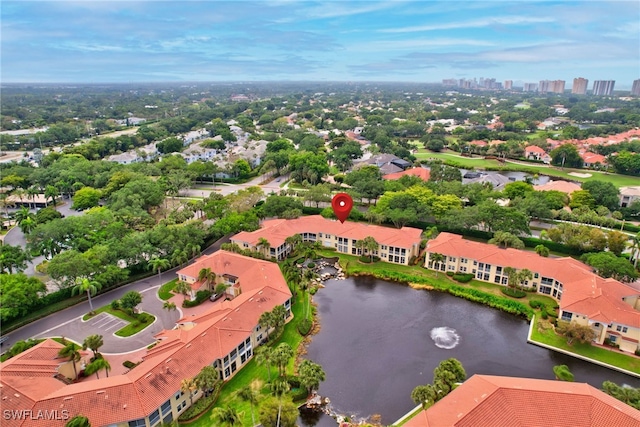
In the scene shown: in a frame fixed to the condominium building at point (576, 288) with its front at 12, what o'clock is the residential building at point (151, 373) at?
The residential building is roughly at 12 o'clock from the condominium building.

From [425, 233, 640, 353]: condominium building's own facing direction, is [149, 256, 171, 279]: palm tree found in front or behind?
in front

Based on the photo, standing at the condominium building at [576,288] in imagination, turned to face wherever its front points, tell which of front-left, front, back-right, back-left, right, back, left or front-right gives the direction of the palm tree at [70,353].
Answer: front

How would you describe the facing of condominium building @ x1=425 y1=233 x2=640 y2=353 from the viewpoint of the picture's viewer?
facing the viewer and to the left of the viewer

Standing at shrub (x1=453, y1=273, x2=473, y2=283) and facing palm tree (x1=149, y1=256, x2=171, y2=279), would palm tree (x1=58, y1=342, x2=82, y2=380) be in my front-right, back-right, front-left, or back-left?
front-left

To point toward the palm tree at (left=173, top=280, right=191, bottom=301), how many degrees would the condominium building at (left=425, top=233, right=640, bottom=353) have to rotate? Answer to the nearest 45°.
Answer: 0° — it already faces it

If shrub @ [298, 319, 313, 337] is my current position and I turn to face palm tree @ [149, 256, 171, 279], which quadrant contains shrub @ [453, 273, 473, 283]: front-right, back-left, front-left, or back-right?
back-right

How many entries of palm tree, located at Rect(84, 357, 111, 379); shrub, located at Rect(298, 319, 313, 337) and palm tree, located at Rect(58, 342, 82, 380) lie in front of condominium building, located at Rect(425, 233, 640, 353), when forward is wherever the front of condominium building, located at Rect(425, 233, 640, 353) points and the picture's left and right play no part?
3

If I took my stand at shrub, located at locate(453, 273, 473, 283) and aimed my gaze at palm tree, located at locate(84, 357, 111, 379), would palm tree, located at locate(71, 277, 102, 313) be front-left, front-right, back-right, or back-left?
front-right

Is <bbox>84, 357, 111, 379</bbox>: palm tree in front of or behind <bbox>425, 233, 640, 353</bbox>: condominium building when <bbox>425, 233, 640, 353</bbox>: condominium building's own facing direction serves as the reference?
in front

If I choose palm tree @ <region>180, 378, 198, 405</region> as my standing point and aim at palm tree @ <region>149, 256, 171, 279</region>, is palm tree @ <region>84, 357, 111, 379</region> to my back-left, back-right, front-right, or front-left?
front-left

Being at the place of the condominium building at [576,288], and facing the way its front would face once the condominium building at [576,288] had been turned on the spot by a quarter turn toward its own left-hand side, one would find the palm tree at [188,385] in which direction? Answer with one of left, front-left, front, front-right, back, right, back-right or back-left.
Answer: right

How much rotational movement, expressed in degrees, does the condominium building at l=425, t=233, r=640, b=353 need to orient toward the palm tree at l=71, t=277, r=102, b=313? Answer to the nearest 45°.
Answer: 0° — it already faces it

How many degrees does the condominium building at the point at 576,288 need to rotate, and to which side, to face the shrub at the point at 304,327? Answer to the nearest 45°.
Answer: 0° — it already faces it

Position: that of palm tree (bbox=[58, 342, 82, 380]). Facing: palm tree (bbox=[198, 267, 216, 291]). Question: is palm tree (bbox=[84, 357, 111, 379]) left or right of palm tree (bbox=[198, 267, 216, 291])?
right

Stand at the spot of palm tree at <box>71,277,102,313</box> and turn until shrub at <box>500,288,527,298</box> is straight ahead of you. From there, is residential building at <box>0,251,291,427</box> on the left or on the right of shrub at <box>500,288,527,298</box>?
right

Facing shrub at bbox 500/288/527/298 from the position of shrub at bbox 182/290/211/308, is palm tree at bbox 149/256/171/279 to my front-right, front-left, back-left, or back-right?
back-left
